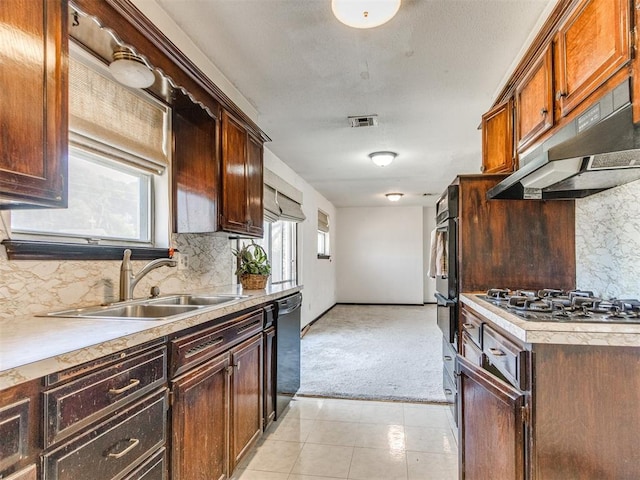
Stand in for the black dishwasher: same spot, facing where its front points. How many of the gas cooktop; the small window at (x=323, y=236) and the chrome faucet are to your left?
1

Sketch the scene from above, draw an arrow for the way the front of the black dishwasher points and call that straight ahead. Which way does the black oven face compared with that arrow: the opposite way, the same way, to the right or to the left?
the opposite way

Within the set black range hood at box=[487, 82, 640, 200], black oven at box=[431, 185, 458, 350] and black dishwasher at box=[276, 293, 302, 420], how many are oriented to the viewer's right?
1

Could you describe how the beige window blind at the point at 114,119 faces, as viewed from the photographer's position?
facing the viewer and to the right of the viewer

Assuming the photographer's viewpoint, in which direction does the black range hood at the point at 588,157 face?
facing the viewer and to the left of the viewer

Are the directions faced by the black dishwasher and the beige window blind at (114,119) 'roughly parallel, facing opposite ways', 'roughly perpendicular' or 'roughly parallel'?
roughly parallel

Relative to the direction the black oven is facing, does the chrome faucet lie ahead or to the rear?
ahead

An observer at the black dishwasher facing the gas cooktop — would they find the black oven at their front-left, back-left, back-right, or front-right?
front-left

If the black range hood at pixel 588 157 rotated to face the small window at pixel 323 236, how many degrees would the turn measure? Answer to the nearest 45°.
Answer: approximately 90° to its right

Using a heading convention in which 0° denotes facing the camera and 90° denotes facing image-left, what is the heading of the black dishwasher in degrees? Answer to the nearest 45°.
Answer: approximately 270°

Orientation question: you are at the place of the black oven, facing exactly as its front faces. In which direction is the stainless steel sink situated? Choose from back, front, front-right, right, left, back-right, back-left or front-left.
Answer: front-left

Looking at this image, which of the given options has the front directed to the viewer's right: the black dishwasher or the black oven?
the black dishwasher

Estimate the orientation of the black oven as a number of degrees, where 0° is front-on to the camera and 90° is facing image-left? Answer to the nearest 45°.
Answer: approximately 90°

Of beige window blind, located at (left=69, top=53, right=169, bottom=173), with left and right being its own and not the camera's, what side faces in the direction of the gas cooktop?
front

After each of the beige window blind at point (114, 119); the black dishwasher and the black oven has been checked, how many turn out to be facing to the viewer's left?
1
